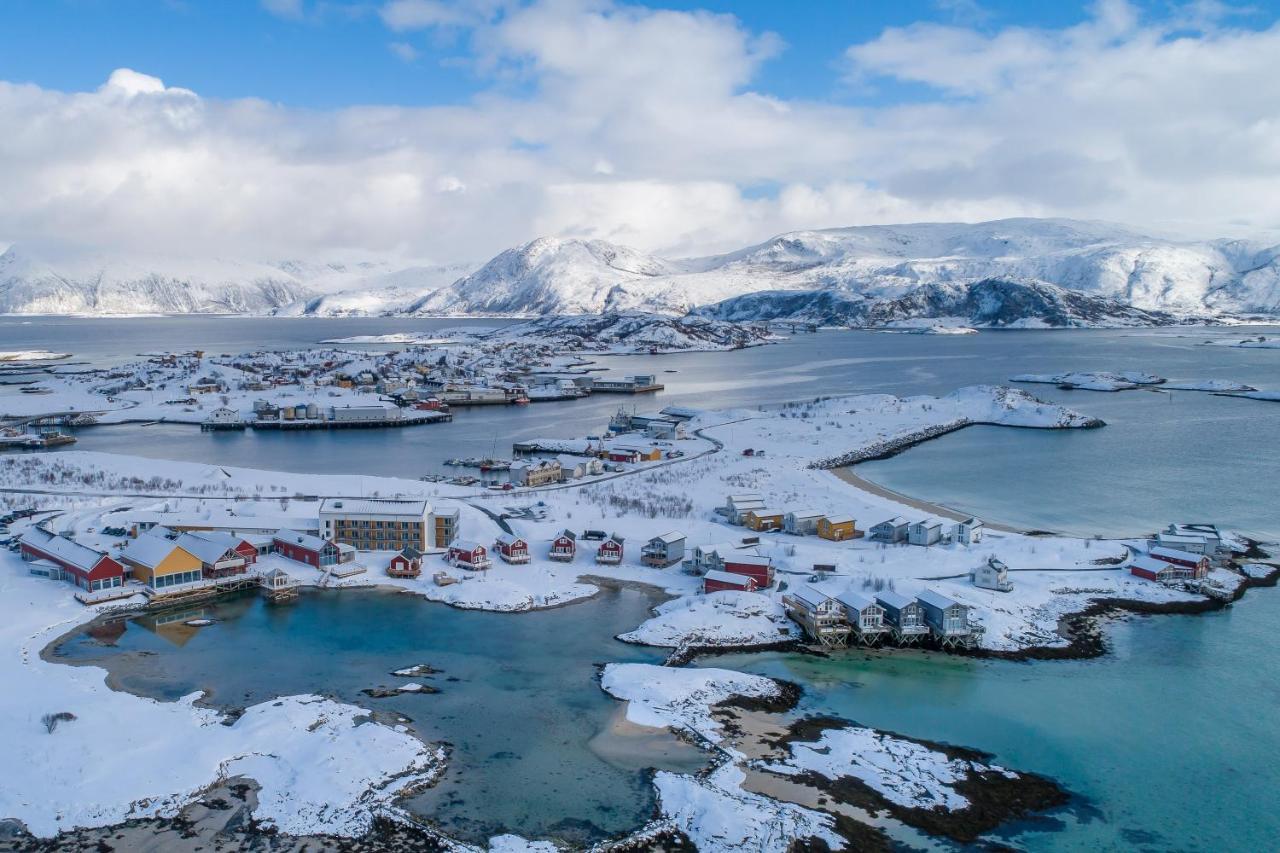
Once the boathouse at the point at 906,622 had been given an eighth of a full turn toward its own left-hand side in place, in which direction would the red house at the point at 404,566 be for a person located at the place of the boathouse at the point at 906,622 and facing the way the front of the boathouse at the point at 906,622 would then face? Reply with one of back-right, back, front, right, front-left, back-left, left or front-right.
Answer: back

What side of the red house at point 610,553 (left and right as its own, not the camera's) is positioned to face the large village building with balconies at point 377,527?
right

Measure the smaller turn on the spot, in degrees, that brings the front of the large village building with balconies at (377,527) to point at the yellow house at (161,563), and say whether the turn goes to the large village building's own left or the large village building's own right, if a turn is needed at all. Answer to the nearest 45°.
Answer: approximately 90° to the large village building's own right

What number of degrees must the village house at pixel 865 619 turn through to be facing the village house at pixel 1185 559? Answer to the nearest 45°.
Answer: approximately 90° to its left

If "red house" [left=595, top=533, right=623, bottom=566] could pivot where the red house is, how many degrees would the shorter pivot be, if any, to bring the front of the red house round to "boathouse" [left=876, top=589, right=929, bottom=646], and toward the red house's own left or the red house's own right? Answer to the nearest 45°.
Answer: approximately 45° to the red house's own left

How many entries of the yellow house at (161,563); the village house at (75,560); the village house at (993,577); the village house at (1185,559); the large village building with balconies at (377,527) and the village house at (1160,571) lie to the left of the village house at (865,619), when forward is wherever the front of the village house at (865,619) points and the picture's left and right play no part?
3

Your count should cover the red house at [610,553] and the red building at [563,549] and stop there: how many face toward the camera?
2

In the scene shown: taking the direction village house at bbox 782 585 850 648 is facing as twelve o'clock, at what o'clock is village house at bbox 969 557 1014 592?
village house at bbox 969 557 1014 592 is roughly at 9 o'clock from village house at bbox 782 585 850 648.

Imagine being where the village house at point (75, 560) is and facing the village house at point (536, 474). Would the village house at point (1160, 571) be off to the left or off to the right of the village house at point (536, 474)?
right

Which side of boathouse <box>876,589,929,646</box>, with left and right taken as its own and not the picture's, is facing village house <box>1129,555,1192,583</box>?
left
